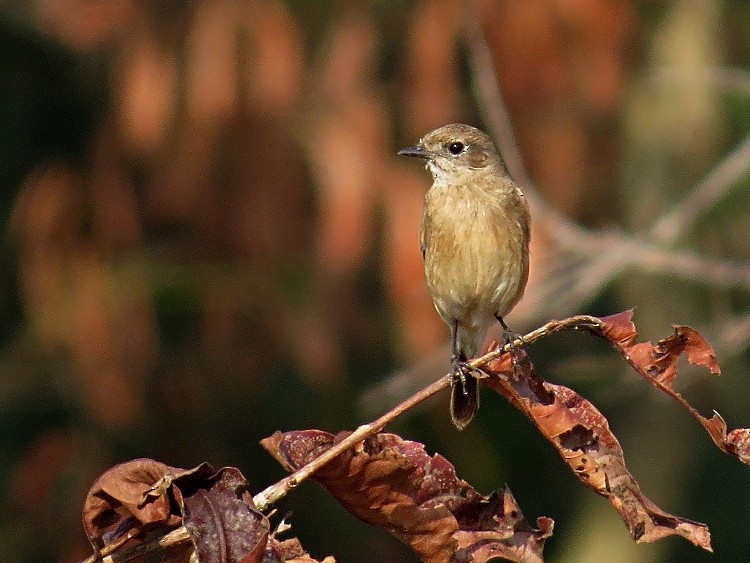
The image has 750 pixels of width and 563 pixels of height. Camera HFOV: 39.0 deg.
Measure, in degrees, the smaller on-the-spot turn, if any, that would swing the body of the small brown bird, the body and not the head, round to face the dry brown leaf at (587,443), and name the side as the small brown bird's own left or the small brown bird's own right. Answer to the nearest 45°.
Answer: approximately 90° to the small brown bird's own left

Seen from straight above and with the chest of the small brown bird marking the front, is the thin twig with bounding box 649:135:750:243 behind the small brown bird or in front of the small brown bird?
behind

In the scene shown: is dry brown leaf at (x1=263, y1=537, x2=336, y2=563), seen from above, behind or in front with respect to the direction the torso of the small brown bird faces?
in front

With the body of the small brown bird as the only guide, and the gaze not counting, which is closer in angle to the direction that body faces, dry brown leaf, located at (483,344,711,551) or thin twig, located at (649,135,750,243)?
the dry brown leaf

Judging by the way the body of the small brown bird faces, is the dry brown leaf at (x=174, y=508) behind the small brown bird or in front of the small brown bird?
in front

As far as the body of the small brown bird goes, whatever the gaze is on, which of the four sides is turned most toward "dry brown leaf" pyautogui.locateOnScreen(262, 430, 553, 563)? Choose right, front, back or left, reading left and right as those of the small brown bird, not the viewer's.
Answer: front

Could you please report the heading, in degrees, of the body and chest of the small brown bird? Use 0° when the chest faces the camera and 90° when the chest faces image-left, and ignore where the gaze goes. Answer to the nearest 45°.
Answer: approximately 0°
